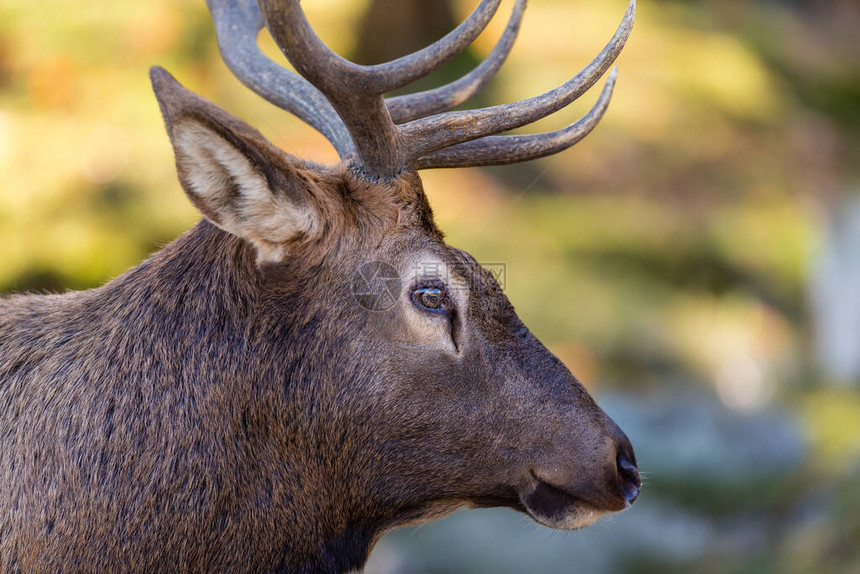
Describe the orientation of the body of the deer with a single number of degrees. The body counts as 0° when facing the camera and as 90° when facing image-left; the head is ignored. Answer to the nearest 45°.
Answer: approximately 270°
